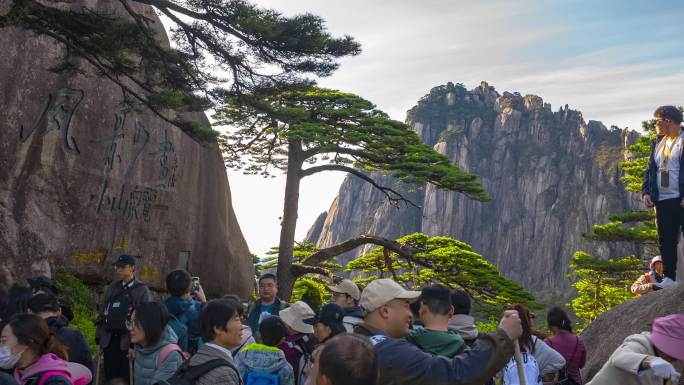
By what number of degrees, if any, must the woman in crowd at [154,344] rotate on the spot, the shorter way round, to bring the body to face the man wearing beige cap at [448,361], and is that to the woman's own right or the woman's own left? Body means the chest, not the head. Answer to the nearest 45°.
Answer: approximately 135° to the woman's own left

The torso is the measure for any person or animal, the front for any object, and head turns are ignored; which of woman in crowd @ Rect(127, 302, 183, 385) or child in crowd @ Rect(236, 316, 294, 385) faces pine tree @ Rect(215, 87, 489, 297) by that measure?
child in crowd @ Rect(236, 316, 294, 385)

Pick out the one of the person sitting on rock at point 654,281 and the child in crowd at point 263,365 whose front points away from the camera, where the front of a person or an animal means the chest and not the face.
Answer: the child in crowd

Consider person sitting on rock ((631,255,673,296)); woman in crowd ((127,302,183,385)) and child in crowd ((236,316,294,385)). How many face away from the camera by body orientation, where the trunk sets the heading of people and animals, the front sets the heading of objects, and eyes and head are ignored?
1

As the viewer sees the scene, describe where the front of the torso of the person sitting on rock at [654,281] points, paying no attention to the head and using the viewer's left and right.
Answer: facing the viewer and to the left of the viewer

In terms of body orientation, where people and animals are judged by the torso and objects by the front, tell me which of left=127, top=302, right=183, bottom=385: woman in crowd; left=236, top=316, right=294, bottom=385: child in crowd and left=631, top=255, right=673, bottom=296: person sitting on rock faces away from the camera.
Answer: left=236, top=316, right=294, bottom=385: child in crowd

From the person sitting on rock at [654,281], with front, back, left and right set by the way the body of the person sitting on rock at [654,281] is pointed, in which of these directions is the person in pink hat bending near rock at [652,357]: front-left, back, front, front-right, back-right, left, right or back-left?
front-left

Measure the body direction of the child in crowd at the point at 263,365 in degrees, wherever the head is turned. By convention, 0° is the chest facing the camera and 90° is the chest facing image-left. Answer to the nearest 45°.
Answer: approximately 180°

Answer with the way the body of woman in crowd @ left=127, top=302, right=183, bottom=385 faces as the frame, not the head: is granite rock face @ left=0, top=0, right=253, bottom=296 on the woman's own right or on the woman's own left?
on the woman's own right

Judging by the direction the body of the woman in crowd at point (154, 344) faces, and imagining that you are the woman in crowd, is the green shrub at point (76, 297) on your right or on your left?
on your right
